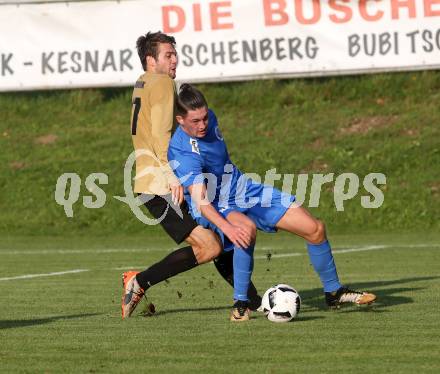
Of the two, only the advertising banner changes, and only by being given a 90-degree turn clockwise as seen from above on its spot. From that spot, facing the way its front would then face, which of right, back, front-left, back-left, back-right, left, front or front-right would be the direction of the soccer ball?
left

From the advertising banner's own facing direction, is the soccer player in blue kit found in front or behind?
in front

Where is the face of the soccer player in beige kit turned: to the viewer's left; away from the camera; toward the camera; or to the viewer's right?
to the viewer's right

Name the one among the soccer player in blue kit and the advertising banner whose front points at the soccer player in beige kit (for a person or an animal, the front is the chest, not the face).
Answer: the advertising banner

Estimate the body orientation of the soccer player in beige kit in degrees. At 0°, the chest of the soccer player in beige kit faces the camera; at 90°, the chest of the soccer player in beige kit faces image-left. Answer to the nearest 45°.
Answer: approximately 270°

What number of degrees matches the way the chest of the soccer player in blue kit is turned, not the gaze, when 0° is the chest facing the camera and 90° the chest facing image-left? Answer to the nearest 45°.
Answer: approximately 315°

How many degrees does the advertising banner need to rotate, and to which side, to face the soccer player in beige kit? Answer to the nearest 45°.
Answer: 0° — it already faces them

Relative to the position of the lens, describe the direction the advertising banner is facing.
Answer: facing the viewer

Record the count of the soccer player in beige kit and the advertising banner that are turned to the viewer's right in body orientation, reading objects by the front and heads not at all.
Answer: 1

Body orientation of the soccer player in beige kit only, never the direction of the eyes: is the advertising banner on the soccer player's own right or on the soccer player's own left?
on the soccer player's own left
